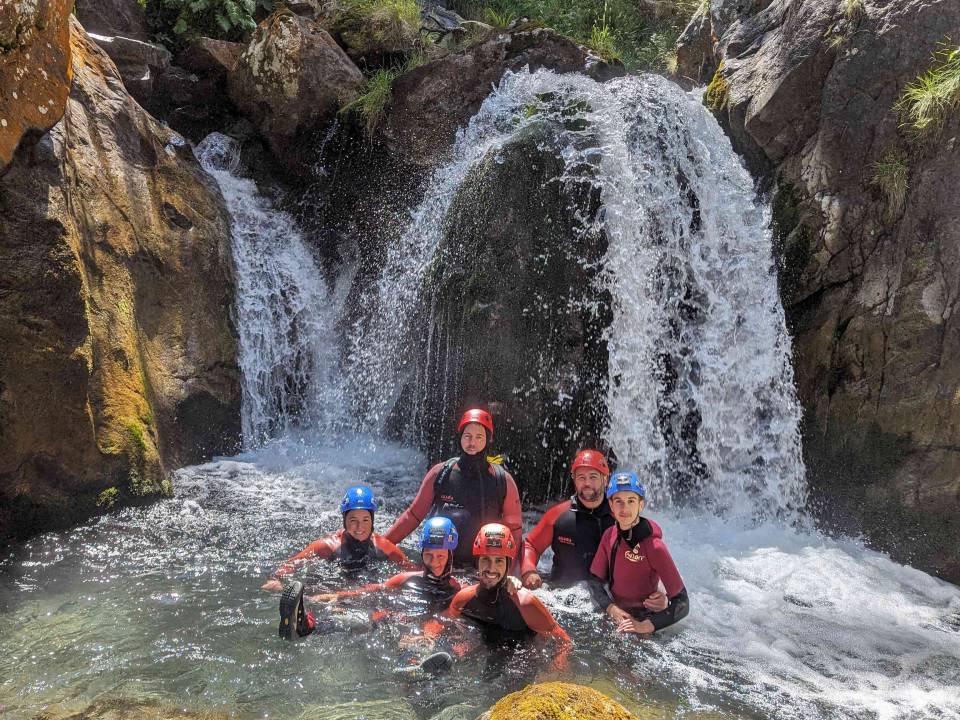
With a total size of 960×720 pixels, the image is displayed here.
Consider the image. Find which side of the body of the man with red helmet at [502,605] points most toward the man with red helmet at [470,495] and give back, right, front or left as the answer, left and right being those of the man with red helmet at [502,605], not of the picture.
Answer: back

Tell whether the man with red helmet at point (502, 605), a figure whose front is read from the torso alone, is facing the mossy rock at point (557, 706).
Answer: yes

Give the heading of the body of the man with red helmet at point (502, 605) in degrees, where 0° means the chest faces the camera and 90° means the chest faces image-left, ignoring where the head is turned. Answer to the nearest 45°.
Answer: approximately 0°

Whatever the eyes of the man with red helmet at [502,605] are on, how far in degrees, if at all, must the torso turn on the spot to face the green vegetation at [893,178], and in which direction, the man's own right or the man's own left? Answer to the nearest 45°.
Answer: approximately 135° to the man's own left

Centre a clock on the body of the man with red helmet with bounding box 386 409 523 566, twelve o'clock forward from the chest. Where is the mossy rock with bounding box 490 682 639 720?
The mossy rock is roughly at 12 o'clock from the man with red helmet.

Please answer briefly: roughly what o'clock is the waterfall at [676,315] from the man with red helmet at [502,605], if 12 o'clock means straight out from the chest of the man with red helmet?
The waterfall is roughly at 7 o'clock from the man with red helmet.

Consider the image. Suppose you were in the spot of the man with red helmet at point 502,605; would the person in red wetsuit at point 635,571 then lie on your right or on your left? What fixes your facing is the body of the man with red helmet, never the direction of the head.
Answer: on your left
